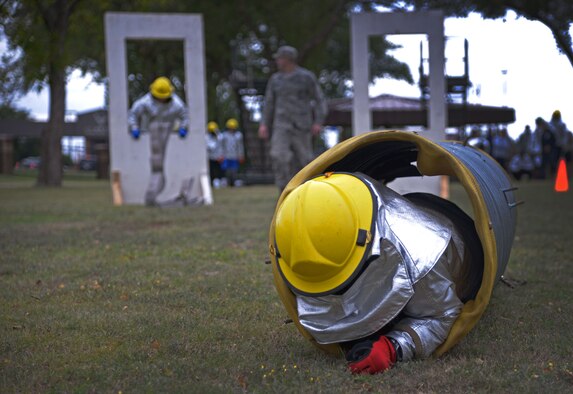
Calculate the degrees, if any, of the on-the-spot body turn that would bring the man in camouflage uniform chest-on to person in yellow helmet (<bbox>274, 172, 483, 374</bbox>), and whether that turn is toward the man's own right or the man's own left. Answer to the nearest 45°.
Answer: approximately 45° to the man's own left

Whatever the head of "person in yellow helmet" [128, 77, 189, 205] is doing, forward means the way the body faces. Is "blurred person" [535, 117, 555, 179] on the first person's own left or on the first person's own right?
on the first person's own left

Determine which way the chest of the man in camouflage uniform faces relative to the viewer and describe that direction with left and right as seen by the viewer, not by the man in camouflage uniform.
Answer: facing the viewer and to the left of the viewer

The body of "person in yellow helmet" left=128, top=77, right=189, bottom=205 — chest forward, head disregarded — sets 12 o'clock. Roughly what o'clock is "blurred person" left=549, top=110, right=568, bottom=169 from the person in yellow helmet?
The blurred person is roughly at 8 o'clock from the person in yellow helmet.

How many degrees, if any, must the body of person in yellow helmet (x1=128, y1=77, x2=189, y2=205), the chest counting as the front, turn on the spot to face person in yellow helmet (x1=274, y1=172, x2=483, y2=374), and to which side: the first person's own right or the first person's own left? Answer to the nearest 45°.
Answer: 0° — they already face them

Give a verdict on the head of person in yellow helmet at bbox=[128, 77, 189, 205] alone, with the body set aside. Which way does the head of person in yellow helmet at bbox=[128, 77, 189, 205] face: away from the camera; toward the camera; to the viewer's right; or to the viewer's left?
toward the camera

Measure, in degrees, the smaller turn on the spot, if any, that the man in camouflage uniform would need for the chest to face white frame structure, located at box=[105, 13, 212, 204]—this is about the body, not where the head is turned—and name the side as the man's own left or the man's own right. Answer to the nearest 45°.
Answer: approximately 90° to the man's own right

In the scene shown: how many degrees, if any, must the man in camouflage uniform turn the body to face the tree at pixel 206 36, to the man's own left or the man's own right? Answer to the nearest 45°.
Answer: approximately 135° to the man's own right

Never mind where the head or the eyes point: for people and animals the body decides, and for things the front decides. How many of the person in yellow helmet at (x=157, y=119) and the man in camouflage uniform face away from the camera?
0

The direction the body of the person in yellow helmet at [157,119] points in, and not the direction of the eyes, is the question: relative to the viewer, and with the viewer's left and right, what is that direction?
facing the viewer

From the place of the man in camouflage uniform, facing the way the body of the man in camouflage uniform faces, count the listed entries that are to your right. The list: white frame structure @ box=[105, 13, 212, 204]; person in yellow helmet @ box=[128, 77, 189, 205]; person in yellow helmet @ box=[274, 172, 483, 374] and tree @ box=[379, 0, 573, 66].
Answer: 2

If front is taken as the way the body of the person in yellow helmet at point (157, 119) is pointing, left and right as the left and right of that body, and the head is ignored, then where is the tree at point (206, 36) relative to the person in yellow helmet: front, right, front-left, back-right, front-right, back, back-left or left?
back
